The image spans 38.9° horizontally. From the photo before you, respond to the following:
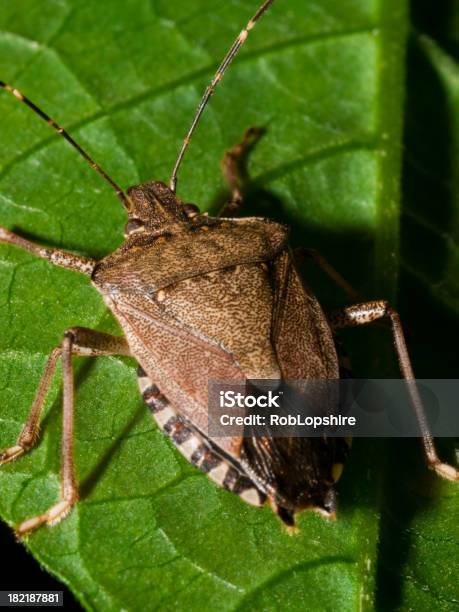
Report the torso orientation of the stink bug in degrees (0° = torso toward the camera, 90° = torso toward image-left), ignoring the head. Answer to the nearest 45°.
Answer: approximately 135°
